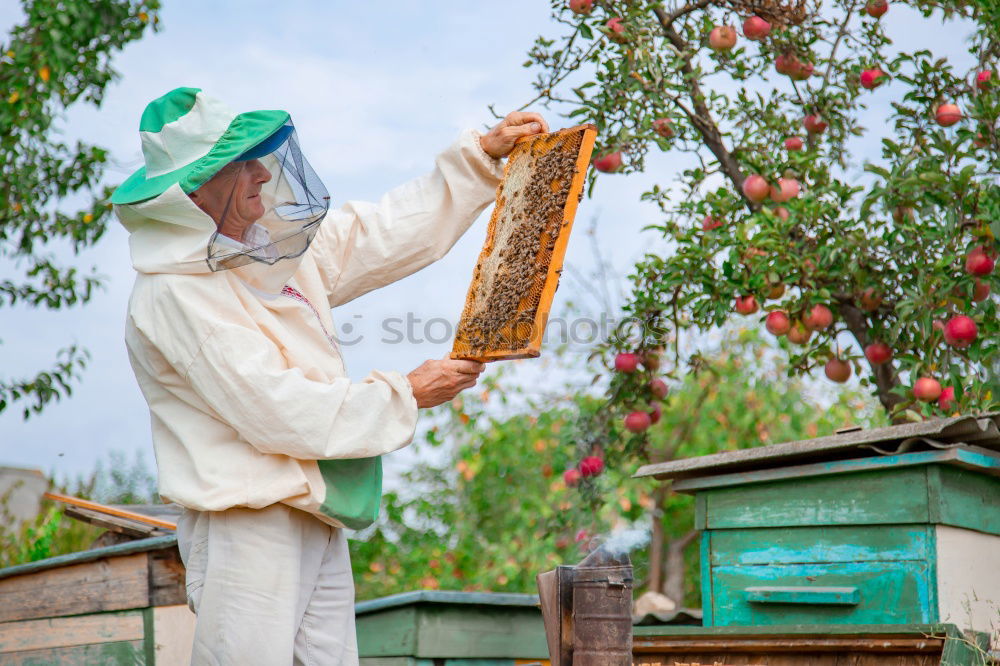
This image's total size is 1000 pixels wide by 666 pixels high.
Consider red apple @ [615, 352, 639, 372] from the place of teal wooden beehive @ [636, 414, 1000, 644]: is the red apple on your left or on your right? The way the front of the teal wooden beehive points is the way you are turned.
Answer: on your right

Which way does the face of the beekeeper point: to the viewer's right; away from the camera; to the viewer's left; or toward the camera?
to the viewer's right

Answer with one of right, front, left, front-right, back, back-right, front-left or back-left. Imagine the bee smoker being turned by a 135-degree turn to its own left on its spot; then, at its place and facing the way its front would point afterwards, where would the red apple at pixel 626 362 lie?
front-right

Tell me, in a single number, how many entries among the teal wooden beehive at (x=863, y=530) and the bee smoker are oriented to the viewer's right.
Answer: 1

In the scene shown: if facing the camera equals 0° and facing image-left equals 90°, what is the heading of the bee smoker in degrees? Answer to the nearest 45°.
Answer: approximately 270°

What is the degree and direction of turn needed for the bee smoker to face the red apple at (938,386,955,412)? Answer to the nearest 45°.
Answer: approximately 45° to its left

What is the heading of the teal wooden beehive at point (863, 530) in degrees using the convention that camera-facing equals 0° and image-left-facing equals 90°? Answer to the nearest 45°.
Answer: approximately 45°

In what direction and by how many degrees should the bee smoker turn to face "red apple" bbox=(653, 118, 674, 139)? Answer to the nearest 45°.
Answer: approximately 90° to its left

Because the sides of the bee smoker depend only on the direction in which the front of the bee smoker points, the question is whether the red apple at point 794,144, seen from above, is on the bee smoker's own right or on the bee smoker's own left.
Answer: on the bee smoker's own left
